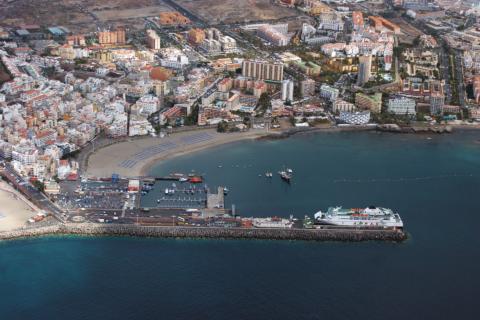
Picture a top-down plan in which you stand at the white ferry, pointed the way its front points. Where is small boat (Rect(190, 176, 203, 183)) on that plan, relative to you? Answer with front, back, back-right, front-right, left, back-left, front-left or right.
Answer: front-right

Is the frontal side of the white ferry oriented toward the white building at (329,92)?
no

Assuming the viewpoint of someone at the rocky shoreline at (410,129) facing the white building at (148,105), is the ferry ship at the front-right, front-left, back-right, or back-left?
front-left

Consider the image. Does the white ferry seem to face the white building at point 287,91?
no

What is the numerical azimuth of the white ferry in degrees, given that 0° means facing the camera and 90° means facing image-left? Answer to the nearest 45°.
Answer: approximately 270°

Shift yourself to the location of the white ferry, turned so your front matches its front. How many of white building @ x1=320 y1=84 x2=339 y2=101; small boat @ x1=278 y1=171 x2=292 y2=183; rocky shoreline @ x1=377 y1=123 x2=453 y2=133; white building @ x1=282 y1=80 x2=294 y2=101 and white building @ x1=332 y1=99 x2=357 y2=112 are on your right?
5
